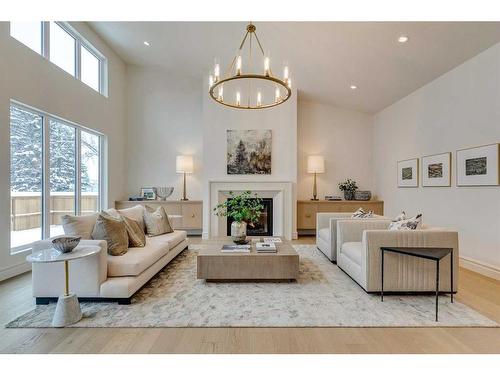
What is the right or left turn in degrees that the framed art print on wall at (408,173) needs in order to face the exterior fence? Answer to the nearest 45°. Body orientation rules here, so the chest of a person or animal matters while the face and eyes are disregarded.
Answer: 0° — it already faces it

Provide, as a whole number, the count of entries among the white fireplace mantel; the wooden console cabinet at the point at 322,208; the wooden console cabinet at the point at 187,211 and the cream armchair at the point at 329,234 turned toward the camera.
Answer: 3

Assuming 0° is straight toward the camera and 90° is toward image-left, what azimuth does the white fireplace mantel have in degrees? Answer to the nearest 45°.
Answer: approximately 0°

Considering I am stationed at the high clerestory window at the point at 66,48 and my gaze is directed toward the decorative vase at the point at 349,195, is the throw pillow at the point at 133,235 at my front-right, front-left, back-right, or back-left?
front-right

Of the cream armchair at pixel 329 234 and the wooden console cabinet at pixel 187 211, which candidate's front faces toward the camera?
the wooden console cabinet

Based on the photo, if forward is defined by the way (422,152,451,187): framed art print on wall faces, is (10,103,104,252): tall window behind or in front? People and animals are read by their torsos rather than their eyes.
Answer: in front

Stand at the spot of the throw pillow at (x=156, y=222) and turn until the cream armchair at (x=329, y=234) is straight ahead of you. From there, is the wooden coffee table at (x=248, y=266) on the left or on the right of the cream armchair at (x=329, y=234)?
right

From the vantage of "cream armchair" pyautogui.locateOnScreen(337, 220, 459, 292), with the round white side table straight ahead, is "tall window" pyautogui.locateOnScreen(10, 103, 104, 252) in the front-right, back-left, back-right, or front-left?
front-right

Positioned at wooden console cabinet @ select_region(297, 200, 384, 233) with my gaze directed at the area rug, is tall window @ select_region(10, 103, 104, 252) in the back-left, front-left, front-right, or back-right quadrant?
front-right

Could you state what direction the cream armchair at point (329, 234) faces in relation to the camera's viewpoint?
facing to the left of the viewer

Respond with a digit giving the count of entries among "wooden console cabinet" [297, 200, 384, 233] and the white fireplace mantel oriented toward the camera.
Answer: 2

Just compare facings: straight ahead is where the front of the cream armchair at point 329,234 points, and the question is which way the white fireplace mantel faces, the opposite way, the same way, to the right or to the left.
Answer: to the left

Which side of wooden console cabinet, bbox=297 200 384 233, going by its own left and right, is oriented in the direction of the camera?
front

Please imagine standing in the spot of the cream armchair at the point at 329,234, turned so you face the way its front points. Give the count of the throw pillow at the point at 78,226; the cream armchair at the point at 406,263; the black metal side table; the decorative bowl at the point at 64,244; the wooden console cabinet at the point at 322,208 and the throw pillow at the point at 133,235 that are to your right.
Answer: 1

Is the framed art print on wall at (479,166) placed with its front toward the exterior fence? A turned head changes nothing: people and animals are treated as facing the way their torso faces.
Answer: yes

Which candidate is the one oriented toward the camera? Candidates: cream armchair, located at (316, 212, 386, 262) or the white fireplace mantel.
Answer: the white fireplace mantel

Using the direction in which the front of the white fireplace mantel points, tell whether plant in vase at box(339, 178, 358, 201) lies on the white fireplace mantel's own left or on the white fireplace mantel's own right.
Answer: on the white fireplace mantel's own left

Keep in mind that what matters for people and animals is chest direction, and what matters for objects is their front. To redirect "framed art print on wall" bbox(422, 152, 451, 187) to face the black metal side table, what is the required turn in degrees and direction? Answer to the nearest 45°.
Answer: approximately 45° to its left
